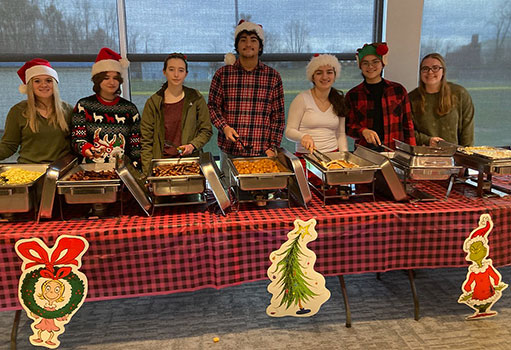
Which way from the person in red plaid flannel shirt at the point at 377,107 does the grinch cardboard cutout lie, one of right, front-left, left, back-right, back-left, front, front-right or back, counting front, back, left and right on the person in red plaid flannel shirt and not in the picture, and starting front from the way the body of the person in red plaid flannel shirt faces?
front-left

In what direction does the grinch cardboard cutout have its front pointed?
toward the camera

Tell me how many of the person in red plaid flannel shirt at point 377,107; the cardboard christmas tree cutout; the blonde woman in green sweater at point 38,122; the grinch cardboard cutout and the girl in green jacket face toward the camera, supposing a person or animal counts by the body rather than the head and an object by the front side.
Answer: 5

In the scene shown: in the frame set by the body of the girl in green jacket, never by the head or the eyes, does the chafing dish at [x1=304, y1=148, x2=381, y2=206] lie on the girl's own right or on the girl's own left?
on the girl's own left

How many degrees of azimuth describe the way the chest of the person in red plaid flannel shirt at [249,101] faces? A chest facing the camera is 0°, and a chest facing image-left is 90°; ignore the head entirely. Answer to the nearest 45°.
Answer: approximately 0°

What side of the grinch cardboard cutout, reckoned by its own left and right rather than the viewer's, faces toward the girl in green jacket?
right

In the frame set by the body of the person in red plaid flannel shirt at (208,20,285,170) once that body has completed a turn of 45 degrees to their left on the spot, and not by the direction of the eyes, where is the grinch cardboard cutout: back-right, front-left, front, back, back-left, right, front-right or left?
front

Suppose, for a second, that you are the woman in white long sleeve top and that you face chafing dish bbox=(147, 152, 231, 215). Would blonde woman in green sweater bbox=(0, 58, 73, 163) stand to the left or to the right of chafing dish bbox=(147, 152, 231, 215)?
right

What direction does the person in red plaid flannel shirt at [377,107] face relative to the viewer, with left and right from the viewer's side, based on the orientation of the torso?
facing the viewer

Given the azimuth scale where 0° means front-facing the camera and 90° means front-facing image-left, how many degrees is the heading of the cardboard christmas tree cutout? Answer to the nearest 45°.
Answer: approximately 0°

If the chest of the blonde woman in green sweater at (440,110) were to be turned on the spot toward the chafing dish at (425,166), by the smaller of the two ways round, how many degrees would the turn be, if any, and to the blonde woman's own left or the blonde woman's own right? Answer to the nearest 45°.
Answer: approximately 45° to the blonde woman's own left

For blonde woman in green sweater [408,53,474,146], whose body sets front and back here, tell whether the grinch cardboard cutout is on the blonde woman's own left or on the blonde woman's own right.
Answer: on the blonde woman's own left

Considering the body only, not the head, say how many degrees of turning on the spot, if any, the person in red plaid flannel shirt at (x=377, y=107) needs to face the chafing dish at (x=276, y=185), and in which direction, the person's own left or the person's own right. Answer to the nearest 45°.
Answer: approximately 45° to the person's own right

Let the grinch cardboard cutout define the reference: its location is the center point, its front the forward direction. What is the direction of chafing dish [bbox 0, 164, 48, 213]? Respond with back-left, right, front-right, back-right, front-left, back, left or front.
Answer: front-right

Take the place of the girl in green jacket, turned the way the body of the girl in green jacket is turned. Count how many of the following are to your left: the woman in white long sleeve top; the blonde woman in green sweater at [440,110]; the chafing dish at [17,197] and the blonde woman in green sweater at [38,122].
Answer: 2

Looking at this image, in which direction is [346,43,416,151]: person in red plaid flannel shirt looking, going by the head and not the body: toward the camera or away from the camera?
toward the camera

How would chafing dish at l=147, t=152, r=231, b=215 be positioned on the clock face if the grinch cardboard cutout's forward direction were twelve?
The chafing dish is roughly at 2 o'clock from the grinch cardboard cutout.

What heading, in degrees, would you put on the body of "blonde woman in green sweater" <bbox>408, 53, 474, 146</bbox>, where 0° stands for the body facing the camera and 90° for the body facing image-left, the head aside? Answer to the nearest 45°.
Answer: approximately 45°

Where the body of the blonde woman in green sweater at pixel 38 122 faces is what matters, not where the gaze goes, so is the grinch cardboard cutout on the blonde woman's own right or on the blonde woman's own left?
on the blonde woman's own left
